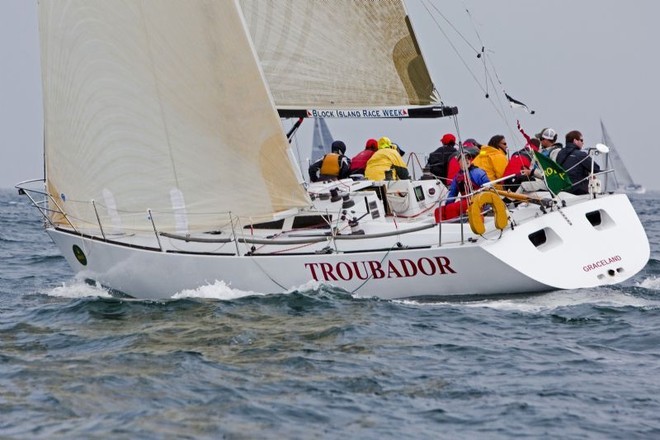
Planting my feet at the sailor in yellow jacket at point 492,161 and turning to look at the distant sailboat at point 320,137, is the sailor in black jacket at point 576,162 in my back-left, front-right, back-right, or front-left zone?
back-right

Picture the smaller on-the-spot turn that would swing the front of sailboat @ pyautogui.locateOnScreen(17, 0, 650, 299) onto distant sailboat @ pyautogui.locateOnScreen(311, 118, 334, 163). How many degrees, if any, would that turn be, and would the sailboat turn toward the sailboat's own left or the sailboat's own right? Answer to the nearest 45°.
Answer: approximately 45° to the sailboat's own right

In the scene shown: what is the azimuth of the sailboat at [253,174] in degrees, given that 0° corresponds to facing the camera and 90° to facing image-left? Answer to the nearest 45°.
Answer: approximately 135°
